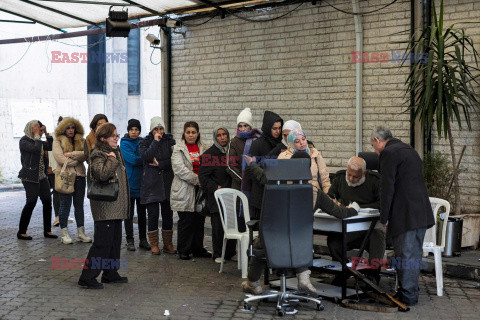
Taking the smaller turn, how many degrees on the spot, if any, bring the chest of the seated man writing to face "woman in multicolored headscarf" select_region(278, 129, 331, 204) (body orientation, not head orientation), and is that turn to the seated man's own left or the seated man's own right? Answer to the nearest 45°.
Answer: approximately 90° to the seated man's own right

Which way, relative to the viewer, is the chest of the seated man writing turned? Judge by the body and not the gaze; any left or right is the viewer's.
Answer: facing the viewer

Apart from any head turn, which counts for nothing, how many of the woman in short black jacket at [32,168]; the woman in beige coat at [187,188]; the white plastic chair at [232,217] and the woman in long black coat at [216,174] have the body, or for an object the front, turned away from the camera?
0

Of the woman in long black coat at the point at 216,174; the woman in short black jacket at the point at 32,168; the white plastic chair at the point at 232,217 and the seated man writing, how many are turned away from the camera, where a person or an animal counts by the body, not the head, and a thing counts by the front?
0

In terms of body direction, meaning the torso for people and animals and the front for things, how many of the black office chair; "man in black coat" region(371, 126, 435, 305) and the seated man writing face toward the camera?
1

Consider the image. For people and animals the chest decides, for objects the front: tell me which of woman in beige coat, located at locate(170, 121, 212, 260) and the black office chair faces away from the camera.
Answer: the black office chair

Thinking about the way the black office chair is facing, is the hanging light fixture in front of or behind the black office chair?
in front

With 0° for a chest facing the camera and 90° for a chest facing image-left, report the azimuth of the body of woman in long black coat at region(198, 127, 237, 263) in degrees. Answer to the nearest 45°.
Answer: approximately 315°

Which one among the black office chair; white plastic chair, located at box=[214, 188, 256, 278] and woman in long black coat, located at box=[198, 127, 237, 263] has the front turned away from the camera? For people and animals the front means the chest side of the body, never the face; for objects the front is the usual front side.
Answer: the black office chair

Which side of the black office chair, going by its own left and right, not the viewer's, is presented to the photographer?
back

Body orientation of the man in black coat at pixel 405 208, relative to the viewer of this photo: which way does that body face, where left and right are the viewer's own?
facing away from the viewer and to the left of the viewer

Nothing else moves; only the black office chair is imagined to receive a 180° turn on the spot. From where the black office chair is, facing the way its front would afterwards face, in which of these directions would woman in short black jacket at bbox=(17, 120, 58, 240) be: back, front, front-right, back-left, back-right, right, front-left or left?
back-right

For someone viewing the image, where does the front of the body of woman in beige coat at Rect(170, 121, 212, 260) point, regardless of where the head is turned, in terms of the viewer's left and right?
facing the viewer and to the right of the viewer

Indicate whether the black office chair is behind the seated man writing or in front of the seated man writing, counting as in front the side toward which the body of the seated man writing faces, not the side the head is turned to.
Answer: in front
